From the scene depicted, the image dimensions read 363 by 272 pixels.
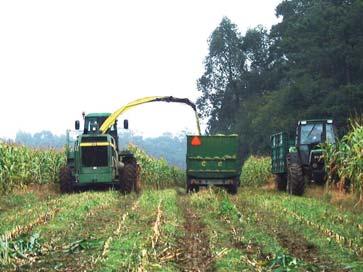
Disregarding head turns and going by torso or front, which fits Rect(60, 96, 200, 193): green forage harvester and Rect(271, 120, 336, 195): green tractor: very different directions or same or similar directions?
very different directions

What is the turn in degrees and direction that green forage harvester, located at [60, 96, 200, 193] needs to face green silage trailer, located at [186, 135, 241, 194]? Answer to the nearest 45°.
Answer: approximately 90° to its right

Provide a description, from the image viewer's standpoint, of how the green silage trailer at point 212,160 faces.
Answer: facing away from the viewer

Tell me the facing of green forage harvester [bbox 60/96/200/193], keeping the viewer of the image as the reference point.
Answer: facing away from the viewer

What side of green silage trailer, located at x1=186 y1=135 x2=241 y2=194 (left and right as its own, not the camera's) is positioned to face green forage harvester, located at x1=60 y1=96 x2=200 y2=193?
left

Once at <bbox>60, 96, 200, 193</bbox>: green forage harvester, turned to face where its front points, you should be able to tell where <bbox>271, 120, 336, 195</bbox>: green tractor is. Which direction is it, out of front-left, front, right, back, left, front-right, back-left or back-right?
right

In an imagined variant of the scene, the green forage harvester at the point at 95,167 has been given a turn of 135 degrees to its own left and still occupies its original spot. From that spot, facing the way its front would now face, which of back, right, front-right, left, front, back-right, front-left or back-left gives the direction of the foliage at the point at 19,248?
front-left

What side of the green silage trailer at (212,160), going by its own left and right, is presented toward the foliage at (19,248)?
back
